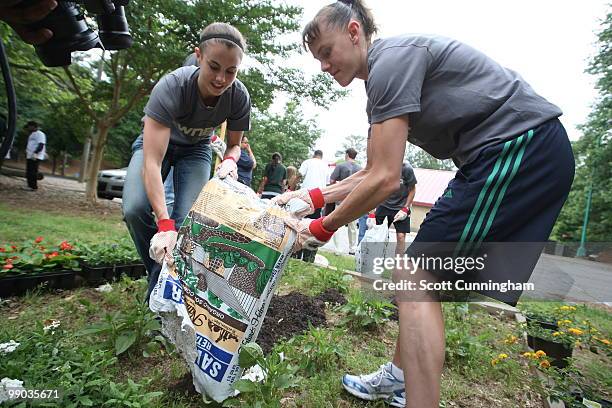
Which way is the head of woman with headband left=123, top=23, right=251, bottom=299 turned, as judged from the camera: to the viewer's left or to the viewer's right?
to the viewer's right

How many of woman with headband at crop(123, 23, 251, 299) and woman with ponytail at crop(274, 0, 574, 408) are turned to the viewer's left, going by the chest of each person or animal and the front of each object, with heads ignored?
1

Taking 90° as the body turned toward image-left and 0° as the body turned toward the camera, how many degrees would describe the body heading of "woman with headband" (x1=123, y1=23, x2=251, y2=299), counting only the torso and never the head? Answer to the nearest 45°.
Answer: approximately 315°

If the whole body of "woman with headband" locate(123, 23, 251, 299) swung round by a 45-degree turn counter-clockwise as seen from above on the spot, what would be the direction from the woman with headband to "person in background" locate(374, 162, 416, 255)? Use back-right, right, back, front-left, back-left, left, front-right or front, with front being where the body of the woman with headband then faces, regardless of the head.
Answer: front-left

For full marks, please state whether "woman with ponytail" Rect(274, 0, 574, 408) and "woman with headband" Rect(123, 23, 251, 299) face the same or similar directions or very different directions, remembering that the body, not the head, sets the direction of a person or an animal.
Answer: very different directions

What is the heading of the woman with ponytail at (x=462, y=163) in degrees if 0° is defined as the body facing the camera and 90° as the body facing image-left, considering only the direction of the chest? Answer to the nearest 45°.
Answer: approximately 90°
